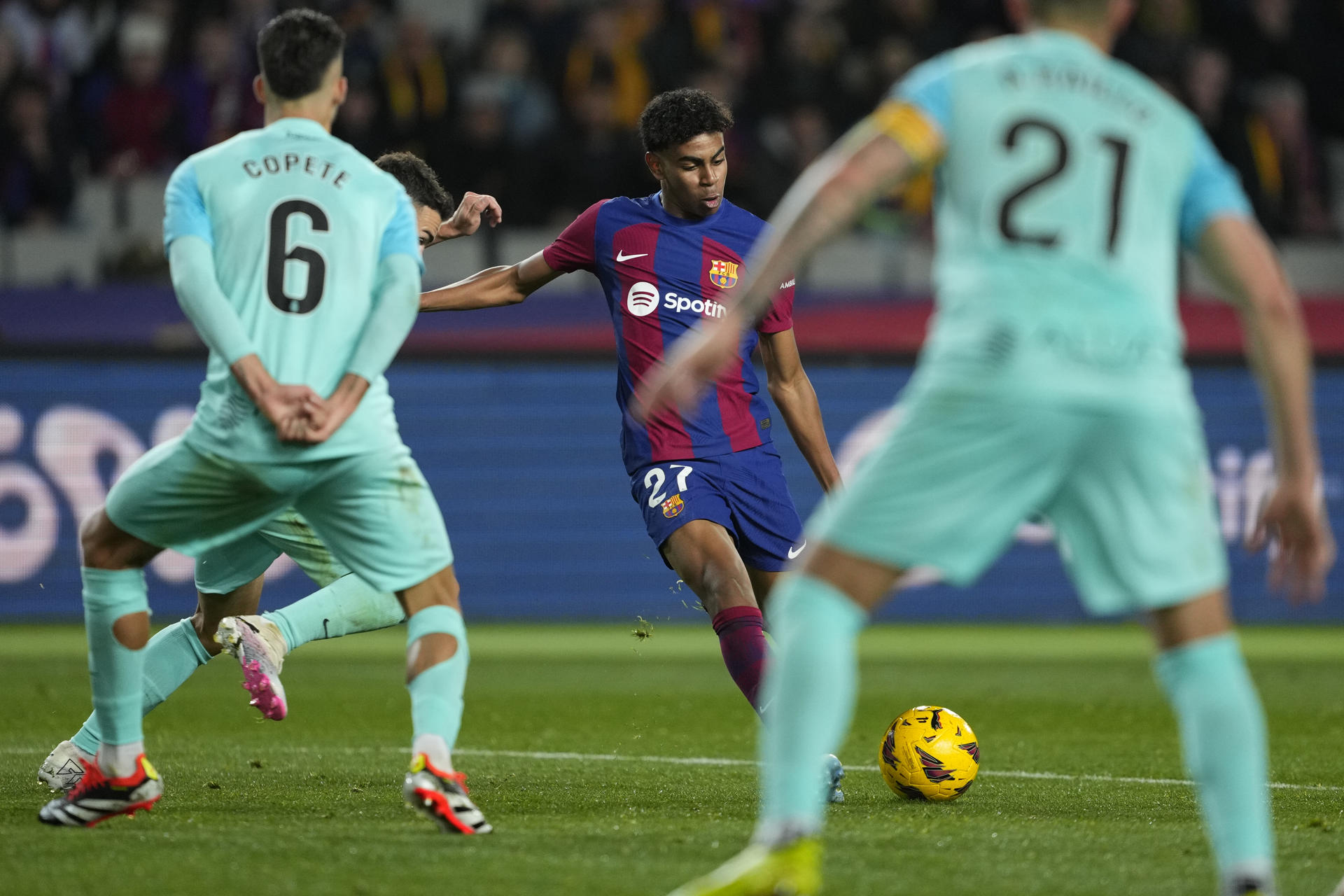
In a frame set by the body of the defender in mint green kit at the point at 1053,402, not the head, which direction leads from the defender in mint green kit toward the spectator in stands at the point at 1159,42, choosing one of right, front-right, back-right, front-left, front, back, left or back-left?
front

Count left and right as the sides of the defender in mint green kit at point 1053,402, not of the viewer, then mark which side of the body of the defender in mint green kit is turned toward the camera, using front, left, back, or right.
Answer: back

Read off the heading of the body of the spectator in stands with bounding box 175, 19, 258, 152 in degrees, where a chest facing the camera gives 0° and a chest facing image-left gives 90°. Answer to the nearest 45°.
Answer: approximately 0°

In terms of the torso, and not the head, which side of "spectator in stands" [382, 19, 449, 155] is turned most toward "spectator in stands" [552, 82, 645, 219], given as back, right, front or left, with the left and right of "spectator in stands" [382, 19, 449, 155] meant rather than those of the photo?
left

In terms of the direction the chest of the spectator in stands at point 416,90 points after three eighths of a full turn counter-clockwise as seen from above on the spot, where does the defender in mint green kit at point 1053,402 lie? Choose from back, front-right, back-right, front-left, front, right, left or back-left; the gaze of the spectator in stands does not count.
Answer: back-right

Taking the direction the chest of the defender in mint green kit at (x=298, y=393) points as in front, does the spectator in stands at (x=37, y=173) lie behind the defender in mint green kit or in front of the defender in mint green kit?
in front

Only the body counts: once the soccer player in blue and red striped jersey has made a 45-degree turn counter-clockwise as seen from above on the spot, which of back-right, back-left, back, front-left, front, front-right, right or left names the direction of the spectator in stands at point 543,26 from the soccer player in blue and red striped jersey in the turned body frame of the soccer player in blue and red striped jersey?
back-left

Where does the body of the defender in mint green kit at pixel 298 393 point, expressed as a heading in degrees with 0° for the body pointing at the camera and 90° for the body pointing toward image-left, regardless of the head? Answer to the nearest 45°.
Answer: approximately 180°

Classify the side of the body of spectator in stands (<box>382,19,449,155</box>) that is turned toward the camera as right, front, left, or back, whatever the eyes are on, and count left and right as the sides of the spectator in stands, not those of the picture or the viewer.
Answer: front

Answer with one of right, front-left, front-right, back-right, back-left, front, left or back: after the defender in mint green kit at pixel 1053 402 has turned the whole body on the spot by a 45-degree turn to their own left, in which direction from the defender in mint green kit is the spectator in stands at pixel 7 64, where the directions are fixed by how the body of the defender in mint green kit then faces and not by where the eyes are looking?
front

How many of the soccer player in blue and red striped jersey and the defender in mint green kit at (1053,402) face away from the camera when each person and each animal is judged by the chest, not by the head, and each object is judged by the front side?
1

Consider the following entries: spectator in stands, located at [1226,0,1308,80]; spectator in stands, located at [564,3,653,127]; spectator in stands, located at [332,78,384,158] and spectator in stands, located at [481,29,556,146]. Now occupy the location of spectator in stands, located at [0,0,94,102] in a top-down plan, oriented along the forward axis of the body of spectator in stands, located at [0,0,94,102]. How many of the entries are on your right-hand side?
0

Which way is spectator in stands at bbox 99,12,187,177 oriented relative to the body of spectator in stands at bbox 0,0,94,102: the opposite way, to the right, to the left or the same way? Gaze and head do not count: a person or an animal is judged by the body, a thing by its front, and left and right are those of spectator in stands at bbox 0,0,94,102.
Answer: the same way

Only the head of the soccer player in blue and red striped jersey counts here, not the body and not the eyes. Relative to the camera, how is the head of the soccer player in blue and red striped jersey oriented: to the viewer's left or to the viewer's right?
to the viewer's right

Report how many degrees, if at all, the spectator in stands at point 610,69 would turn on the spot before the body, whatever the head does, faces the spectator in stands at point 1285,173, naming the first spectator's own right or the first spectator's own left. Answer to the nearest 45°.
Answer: approximately 90° to the first spectator's own left

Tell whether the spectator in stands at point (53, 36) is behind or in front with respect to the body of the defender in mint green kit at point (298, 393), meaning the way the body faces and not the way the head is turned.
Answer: in front

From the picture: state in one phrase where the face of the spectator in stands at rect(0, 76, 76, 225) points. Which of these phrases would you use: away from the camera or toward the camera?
toward the camera

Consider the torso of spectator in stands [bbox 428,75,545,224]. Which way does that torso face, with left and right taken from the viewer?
facing the viewer

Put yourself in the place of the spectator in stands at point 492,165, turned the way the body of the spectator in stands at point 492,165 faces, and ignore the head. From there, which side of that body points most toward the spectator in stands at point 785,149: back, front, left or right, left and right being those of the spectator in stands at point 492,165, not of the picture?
left

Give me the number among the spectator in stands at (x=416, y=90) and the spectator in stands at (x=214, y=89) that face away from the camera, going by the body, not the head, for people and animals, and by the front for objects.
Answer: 0
